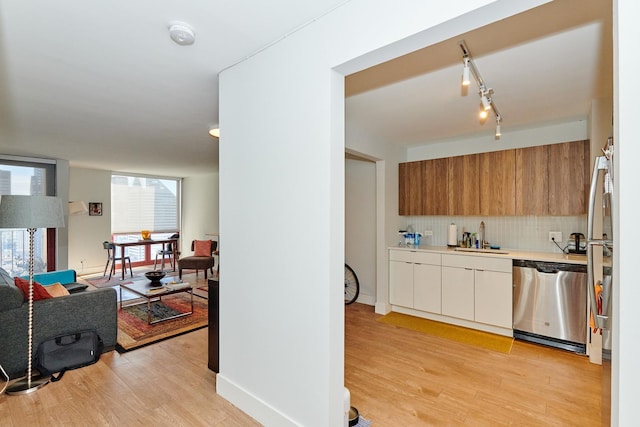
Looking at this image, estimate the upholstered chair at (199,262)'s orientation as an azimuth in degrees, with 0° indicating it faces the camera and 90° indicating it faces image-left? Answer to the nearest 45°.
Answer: approximately 45°

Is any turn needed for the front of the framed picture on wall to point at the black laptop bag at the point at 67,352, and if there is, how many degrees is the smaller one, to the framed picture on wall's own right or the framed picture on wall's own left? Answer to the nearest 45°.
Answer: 0° — it already faces it

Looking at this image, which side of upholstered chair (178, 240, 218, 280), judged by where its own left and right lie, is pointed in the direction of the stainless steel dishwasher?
left

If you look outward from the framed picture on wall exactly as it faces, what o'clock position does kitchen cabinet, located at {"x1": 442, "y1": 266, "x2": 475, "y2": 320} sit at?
The kitchen cabinet is roughly at 11 o'clock from the framed picture on wall.

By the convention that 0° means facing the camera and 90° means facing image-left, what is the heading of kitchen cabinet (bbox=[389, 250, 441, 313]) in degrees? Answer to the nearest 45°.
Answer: approximately 45°

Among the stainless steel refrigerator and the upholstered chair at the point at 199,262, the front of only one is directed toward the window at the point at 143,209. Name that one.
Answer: the stainless steel refrigerator

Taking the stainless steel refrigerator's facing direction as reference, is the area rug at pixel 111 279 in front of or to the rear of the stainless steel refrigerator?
in front

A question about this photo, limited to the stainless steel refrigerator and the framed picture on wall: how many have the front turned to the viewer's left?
1

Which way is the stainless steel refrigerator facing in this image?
to the viewer's left

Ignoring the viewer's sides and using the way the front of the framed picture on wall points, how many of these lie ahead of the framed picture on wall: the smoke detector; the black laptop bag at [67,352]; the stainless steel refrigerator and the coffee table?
4
